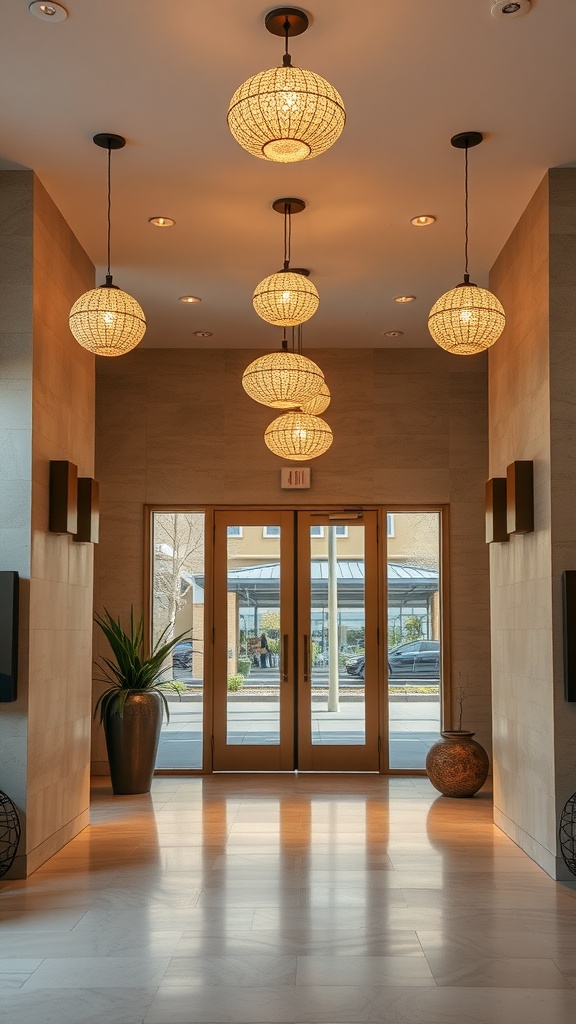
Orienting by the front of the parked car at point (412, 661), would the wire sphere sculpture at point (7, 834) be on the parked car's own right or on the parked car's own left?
on the parked car's own left

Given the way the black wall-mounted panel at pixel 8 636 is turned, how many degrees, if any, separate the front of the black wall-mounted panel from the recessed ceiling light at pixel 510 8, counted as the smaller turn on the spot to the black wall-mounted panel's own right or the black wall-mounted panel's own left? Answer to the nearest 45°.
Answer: approximately 45° to the black wall-mounted panel's own left

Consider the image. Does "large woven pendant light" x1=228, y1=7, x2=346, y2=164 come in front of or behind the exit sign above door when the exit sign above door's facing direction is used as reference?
in front

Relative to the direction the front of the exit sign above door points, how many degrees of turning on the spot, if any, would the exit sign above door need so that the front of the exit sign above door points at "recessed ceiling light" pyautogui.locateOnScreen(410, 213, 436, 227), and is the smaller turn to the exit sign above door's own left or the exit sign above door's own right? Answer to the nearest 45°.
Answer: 0° — it already faces it

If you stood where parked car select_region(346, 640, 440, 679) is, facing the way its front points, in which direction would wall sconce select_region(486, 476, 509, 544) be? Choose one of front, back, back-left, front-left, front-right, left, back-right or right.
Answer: left

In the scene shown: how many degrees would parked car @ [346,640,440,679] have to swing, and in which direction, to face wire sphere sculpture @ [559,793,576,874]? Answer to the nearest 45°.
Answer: approximately 90° to its left

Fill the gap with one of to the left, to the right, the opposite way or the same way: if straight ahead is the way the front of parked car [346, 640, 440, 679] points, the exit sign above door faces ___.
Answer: to the left

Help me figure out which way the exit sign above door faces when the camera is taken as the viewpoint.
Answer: facing the viewer

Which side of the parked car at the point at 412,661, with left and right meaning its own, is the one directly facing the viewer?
left

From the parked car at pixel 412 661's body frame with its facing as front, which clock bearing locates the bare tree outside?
The bare tree outside is roughly at 12 o'clock from the parked car.
